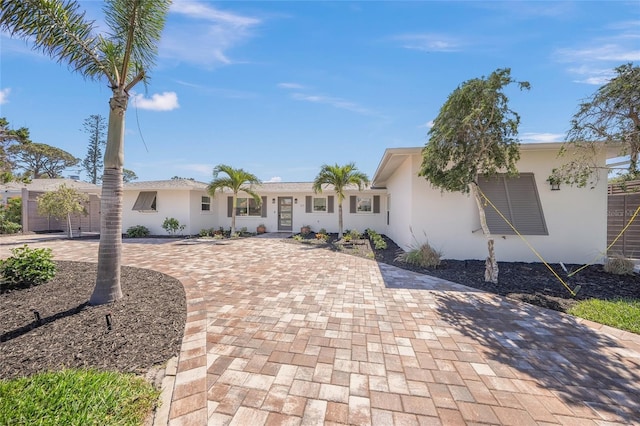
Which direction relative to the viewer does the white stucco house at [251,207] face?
toward the camera

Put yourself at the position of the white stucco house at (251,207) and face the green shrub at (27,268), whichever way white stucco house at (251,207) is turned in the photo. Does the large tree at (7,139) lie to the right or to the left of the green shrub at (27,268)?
right

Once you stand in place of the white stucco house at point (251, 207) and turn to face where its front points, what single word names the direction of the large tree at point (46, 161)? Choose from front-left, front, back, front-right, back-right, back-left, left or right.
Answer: back-right

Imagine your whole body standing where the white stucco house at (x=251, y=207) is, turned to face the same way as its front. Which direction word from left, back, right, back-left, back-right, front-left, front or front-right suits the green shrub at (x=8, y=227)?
right

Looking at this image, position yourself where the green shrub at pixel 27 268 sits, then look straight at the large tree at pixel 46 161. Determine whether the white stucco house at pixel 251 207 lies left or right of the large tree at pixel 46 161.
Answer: right

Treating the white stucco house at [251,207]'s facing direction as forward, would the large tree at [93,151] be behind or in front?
behind

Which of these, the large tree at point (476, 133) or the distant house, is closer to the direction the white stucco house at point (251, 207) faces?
the large tree

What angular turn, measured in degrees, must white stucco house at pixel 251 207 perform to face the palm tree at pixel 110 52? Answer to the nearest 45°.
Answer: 0° — it already faces it
